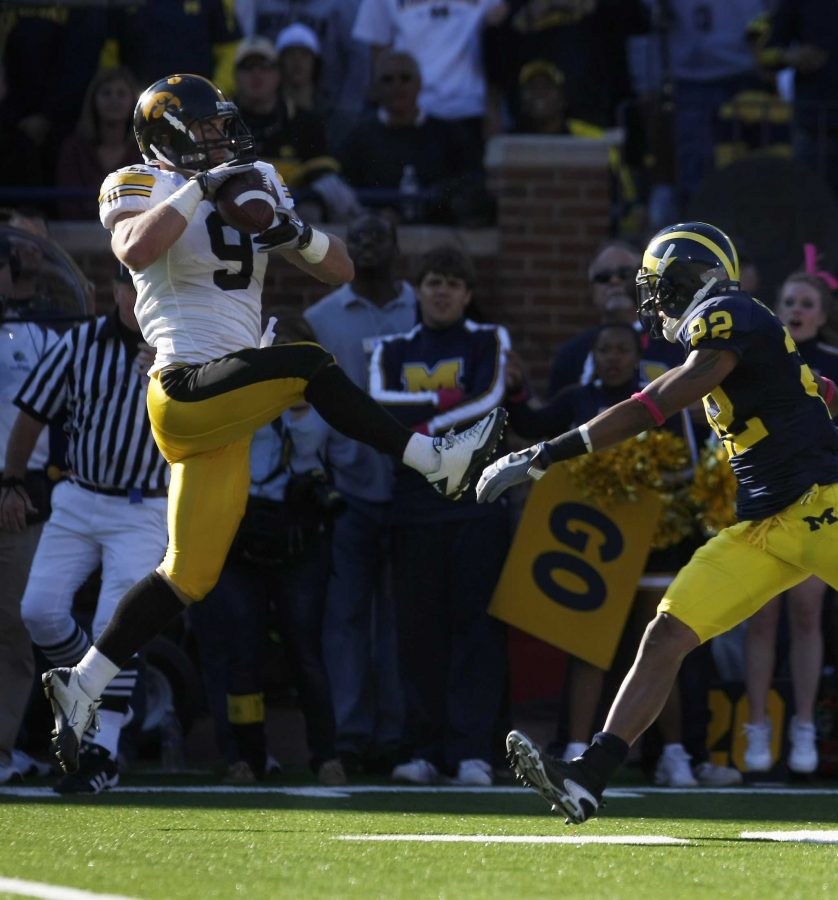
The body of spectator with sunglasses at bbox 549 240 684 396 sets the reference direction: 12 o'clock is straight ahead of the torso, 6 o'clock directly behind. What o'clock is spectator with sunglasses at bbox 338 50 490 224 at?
spectator with sunglasses at bbox 338 50 490 224 is roughly at 5 o'clock from spectator with sunglasses at bbox 549 240 684 396.

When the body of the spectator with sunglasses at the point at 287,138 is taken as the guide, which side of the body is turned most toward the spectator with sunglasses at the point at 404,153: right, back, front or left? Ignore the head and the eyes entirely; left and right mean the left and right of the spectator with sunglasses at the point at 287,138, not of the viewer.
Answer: left

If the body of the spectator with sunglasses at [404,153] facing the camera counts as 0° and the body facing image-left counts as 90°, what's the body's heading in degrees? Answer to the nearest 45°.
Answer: approximately 0°

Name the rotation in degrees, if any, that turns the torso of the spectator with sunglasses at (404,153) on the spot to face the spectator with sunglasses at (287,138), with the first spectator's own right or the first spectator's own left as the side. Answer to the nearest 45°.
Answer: approximately 90° to the first spectator's own right

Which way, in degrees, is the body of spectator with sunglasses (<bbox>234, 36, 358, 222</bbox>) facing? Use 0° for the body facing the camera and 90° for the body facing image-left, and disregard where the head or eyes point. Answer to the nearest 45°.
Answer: approximately 0°

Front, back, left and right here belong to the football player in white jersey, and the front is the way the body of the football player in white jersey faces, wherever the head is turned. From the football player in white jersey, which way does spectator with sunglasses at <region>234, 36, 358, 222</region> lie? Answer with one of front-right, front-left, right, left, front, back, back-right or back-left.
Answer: back-left

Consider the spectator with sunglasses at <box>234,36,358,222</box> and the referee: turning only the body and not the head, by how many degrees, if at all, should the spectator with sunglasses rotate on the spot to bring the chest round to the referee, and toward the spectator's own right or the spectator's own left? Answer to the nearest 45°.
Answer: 0° — they already face them

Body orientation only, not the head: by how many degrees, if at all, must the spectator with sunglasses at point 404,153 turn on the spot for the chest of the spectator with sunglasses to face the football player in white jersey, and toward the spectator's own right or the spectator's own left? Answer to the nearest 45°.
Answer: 0° — they already face them
